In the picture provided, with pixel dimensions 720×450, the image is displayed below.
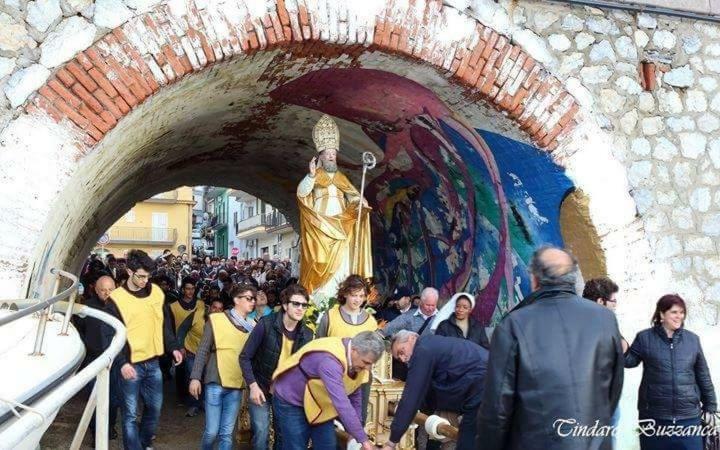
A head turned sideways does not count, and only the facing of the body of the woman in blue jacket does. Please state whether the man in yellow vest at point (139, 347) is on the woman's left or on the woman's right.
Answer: on the woman's right

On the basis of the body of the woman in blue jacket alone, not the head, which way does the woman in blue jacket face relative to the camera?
toward the camera

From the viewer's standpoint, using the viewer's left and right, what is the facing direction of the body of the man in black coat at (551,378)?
facing away from the viewer

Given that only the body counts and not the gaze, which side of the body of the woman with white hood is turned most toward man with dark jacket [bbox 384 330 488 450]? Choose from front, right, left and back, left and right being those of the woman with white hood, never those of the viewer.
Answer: front

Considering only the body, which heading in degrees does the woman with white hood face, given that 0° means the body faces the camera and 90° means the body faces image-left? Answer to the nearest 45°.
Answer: approximately 0°

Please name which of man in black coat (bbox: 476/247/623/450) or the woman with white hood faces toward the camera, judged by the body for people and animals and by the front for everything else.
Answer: the woman with white hood

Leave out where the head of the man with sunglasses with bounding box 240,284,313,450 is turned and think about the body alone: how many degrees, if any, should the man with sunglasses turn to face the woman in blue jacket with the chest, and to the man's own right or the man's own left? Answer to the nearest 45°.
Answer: approximately 45° to the man's own left

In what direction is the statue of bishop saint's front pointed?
toward the camera

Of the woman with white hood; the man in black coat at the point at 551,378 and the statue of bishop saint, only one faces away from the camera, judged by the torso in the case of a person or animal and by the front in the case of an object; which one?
the man in black coat

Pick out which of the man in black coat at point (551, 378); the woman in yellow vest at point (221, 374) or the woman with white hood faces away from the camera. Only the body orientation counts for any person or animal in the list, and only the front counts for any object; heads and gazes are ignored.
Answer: the man in black coat

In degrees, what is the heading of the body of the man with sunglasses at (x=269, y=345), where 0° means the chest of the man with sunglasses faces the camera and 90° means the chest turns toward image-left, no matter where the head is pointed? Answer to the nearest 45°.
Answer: approximately 315°

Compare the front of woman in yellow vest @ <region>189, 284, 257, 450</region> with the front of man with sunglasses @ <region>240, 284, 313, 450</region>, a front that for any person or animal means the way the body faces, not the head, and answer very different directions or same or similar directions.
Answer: same or similar directions

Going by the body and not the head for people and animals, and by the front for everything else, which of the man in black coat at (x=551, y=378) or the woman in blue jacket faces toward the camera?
the woman in blue jacket

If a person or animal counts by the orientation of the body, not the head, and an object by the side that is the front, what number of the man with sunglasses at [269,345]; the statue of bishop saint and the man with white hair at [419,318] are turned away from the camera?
0

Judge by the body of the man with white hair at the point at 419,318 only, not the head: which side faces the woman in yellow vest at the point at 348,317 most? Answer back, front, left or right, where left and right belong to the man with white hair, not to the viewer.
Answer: right

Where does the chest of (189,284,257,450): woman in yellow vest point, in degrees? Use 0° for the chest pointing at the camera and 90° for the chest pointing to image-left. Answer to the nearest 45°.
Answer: approximately 315°
